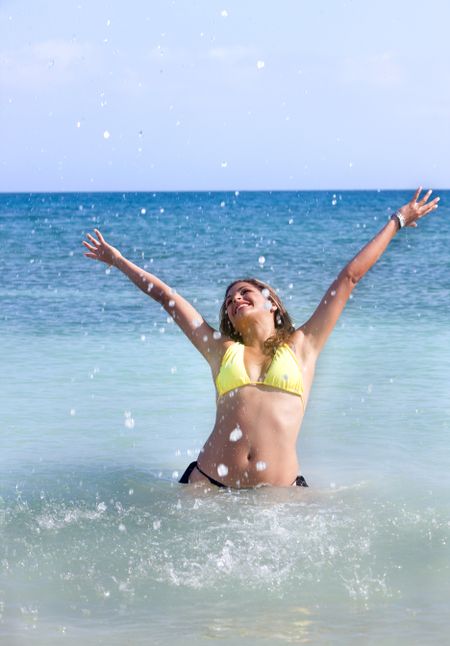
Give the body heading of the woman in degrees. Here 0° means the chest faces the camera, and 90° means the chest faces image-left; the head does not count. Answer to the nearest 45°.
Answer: approximately 0°
